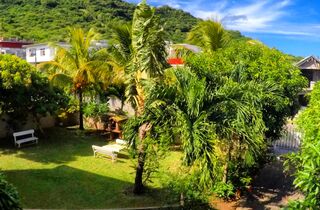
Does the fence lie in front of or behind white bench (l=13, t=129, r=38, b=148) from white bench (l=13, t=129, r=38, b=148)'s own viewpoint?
in front

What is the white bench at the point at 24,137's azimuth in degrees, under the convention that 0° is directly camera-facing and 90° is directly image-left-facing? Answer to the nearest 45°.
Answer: approximately 315°

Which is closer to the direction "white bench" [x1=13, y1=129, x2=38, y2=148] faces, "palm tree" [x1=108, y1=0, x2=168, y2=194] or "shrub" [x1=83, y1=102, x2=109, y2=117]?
the palm tree

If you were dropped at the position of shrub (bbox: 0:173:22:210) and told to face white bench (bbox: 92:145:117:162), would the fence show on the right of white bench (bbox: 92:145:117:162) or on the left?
right

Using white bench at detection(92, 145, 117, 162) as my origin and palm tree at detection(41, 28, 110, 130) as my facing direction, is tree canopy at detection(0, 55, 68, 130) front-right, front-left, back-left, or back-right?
front-left

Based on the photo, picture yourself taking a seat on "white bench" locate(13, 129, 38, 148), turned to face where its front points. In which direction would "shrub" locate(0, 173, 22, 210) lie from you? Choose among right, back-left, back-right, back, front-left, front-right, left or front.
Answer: front-right

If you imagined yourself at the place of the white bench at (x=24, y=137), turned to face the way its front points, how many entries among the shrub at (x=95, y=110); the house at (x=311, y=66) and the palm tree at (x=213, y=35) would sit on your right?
0

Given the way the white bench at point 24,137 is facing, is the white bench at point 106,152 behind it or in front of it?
in front
